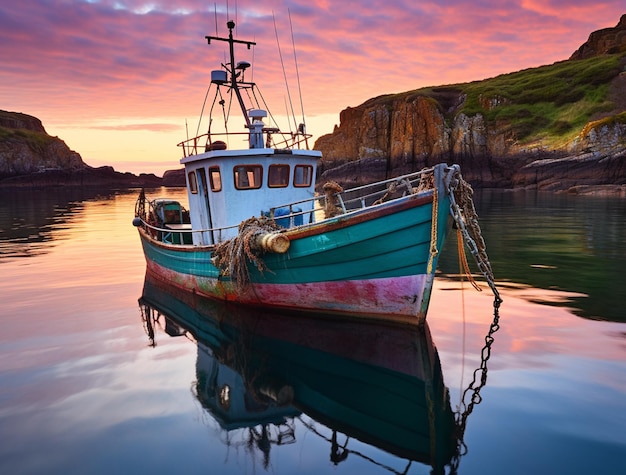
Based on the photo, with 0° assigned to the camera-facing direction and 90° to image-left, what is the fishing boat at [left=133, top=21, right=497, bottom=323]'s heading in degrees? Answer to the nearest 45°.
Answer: approximately 315°
